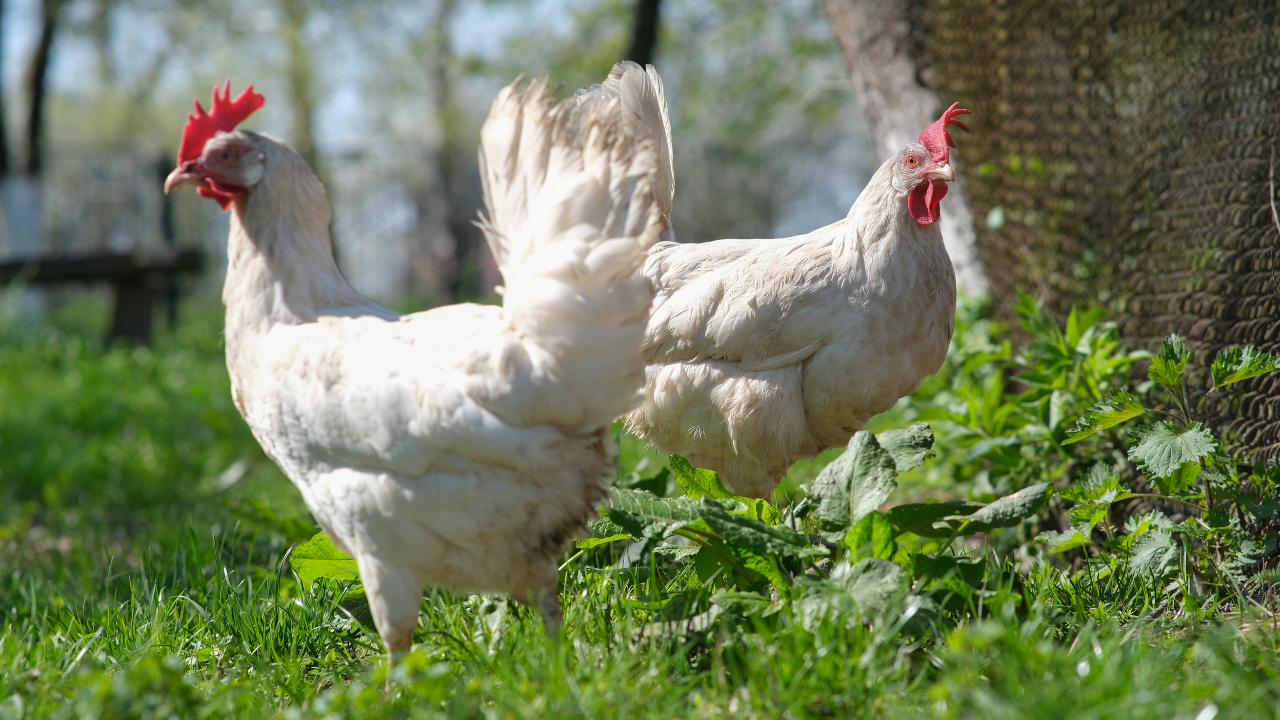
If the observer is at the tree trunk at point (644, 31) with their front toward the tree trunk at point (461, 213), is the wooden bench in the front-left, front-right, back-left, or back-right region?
front-left

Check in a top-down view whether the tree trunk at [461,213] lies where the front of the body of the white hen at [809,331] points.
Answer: no

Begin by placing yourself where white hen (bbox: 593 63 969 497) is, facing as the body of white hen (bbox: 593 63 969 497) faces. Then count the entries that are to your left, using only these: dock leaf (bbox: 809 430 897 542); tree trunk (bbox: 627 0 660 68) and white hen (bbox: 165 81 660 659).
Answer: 1

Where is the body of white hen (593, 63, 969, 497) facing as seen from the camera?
to the viewer's right

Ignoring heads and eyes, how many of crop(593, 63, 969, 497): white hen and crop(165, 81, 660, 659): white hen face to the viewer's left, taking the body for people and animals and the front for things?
1

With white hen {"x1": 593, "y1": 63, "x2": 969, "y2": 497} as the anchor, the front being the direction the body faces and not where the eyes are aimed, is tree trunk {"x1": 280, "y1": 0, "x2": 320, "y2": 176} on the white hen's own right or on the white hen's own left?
on the white hen's own left

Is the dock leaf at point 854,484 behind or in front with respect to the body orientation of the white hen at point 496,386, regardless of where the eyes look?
behind

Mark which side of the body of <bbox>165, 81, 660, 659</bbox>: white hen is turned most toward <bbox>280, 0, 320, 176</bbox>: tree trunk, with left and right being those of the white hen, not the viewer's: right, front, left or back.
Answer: right

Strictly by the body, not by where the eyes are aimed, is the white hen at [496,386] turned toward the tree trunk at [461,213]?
no

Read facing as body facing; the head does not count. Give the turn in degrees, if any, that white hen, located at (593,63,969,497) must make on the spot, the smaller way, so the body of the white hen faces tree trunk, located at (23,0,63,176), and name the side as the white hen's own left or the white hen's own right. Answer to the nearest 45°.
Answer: approximately 135° to the white hen's own left

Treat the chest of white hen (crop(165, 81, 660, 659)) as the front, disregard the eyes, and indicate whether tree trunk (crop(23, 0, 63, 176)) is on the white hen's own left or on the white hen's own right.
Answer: on the white hen's own right

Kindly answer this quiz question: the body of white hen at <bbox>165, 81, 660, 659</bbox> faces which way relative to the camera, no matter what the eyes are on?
to the viewer's left

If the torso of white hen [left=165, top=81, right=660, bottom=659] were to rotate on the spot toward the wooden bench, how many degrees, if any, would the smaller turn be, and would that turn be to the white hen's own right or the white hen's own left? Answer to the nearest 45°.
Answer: approximately 90° to the white hen's own right

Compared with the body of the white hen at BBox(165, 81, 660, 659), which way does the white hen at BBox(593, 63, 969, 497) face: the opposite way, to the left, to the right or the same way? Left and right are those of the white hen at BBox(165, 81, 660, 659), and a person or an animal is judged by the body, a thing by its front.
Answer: the opposite way

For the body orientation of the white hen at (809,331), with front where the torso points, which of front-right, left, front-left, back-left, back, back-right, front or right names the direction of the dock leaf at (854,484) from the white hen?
right
